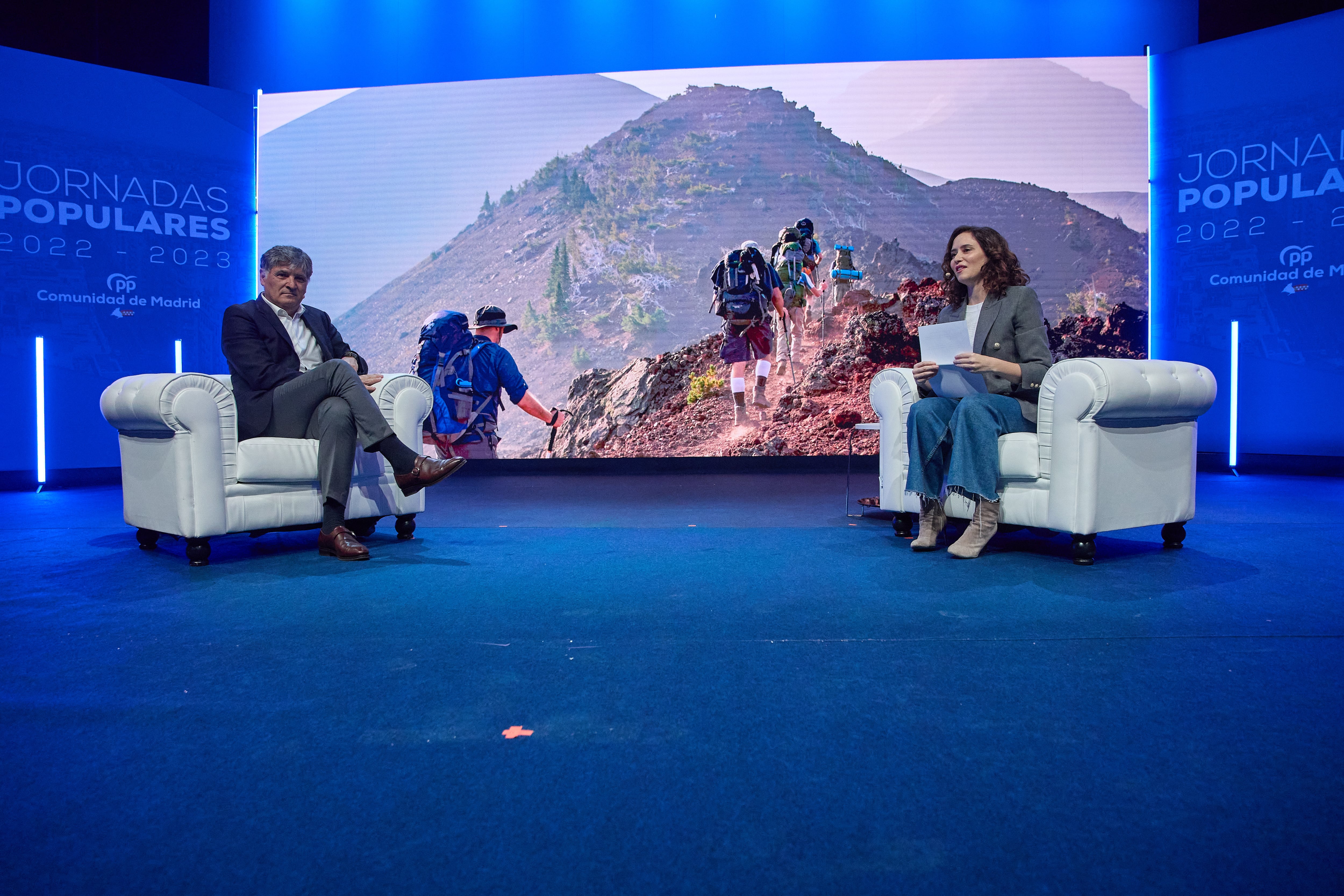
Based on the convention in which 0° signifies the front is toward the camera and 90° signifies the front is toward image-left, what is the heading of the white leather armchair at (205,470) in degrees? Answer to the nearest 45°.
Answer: approximately 315°

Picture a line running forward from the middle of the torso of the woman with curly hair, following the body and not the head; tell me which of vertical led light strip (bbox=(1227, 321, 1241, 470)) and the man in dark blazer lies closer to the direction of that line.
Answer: the man in dark blazer

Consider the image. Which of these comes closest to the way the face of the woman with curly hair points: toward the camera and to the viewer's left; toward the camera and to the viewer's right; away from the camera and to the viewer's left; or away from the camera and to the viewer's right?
toward the camera and to the viewer's left

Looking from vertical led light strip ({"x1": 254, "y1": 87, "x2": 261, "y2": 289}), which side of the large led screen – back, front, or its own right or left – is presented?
right

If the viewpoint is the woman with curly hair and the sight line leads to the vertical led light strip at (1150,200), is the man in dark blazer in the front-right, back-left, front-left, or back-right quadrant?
back-left

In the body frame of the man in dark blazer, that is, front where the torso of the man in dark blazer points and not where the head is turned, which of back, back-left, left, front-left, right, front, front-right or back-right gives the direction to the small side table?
front-left

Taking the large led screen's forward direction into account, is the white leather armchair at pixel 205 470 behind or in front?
in front

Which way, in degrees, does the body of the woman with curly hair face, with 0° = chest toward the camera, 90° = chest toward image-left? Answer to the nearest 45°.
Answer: approximately 45°

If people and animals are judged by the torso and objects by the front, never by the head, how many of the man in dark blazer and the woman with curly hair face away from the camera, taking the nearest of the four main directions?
0

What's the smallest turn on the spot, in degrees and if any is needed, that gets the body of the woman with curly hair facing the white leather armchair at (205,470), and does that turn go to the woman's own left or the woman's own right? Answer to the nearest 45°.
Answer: approximately 45° to the woman's own right

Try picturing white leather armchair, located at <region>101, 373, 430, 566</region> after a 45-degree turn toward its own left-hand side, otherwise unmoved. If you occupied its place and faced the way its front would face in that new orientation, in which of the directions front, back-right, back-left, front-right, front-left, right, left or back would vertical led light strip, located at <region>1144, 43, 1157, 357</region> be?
front

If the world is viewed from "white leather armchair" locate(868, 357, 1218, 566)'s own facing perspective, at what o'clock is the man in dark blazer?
The man in dark blazer is roughly at 1 o'clock from the white leather armchair.

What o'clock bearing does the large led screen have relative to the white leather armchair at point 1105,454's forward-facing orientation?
The large led screen is roughly at 3 o'clock from the white leather armchair.
